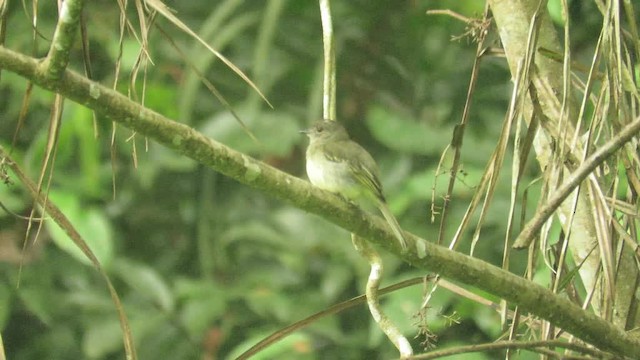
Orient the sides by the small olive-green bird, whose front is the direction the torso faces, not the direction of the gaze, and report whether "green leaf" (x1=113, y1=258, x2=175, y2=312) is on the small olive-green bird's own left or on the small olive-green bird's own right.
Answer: on the small olive-green bird's own right

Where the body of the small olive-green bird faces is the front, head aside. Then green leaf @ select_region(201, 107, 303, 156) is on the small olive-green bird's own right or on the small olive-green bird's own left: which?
on the small olive-green bird's own right

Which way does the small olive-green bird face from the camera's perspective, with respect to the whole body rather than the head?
to the viewer's left
